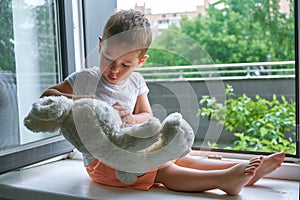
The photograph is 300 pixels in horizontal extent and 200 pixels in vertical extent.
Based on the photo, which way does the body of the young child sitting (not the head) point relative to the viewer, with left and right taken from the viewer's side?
facing the viewer and to the right of the viewer

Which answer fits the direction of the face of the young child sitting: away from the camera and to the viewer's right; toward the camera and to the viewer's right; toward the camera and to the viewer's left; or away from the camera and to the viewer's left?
toward the camera and to the viewer's left
